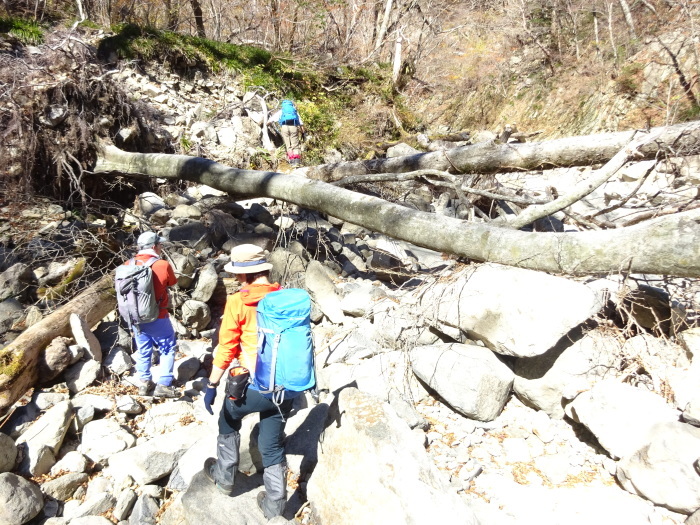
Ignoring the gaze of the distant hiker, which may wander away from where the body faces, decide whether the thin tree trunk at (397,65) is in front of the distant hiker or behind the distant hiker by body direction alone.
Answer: in front

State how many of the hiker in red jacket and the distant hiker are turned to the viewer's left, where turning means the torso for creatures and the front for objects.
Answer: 0

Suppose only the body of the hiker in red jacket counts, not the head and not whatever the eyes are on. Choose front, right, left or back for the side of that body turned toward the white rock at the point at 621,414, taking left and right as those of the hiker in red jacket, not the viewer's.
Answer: right

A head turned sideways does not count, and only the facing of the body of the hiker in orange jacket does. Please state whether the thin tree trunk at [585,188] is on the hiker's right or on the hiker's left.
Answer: on the hiker's right

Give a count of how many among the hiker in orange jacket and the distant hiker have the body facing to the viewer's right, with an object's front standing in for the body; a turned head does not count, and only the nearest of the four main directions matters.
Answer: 0

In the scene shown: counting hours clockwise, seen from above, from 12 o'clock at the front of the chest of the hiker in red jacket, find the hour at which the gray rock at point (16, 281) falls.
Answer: The gray rock is roughly at 9 o'clock from the hiker in red jacket.

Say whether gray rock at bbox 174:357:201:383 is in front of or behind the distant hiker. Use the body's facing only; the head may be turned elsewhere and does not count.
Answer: behind

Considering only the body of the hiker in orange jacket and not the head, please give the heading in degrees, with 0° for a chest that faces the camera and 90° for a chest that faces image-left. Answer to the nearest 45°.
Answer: approximately 135°

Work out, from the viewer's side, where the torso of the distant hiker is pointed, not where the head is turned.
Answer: away from the camera

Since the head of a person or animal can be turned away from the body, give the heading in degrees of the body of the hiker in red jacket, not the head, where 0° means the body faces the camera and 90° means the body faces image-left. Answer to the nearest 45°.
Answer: approximately 225°

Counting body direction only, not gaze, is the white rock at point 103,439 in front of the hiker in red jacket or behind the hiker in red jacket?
behind
